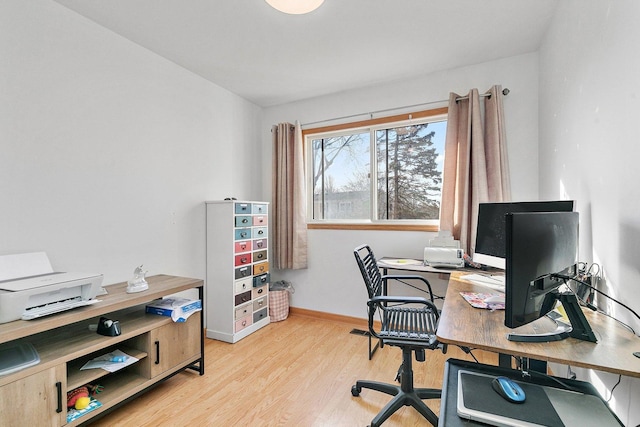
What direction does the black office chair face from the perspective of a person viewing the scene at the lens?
facing to the right of the viewer

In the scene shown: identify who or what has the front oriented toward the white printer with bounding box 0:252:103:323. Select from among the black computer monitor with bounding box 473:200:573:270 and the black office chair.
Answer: the black computer monitor

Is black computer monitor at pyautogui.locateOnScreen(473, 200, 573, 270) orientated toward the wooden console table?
yes

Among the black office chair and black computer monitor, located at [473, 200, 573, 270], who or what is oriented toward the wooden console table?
the black computer monitor

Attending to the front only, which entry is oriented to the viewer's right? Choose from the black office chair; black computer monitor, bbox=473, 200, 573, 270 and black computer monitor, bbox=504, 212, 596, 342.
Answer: the black office chair

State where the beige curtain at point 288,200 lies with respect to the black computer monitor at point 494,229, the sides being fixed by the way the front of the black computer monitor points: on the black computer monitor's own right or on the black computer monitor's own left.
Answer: on the black computer monitor's own right

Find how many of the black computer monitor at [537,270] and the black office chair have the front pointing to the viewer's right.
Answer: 1

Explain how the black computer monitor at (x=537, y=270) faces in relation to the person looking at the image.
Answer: facing away from the viewer and to the left of the viewer
